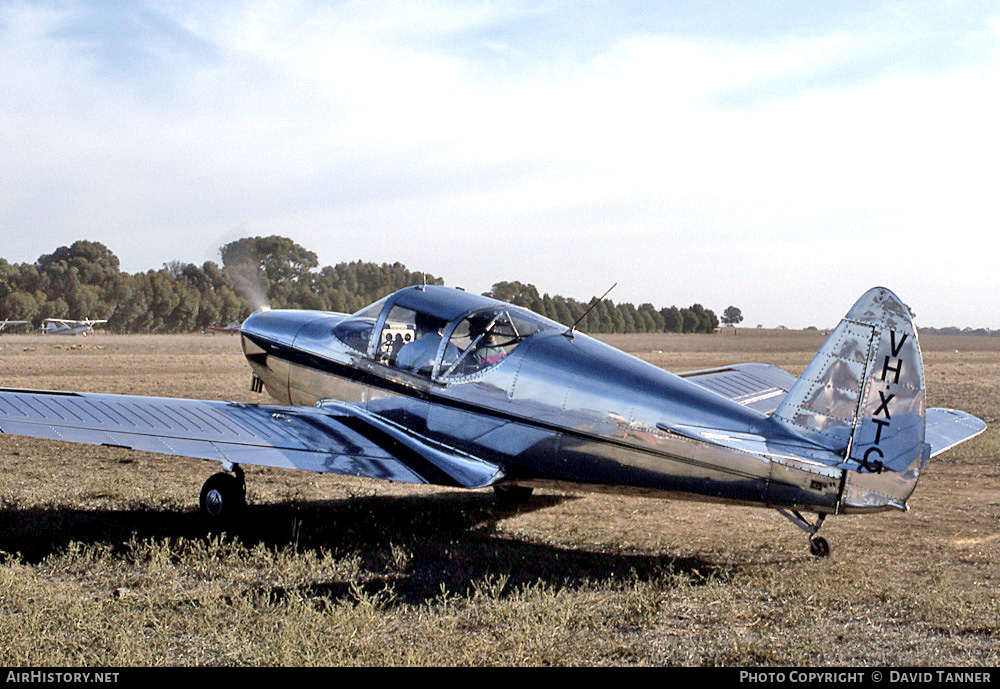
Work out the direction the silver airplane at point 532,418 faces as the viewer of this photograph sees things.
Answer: facing away from the viewer and to the left of the viewer
